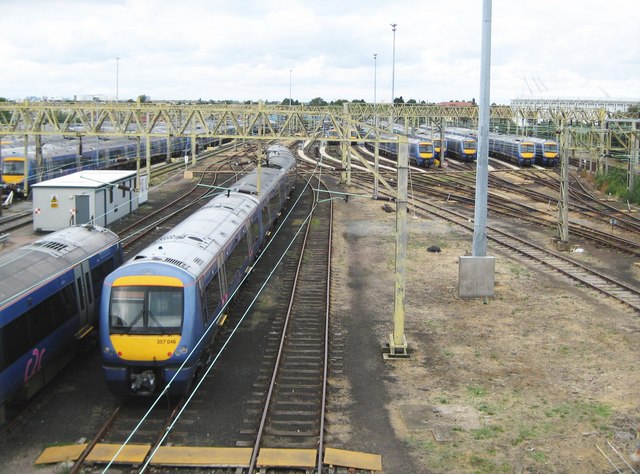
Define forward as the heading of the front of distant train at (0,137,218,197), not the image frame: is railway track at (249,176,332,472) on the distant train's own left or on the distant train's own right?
on the distant train's own left

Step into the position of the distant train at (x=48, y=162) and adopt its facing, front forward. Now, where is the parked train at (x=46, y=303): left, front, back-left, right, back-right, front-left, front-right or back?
front-left

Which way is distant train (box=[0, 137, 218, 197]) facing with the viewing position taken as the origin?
facing the viewer and to the left of the viewer
